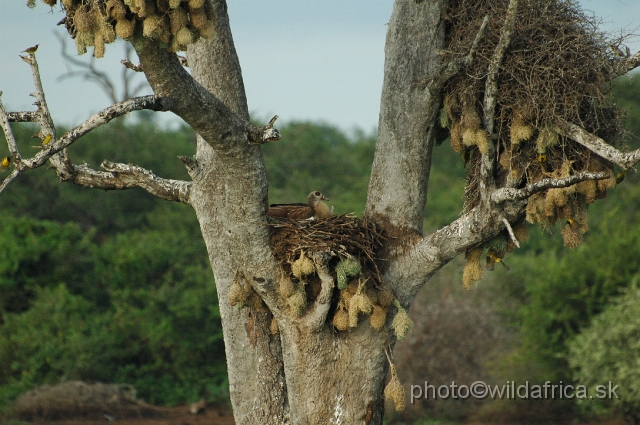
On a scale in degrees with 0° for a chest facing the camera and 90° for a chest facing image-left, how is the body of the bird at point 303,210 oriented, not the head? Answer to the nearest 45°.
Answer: approximately 270°

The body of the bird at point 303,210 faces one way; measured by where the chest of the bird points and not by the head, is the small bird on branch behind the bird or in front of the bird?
behind

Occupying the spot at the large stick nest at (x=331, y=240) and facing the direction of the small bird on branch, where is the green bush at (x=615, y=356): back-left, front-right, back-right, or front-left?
back-right
